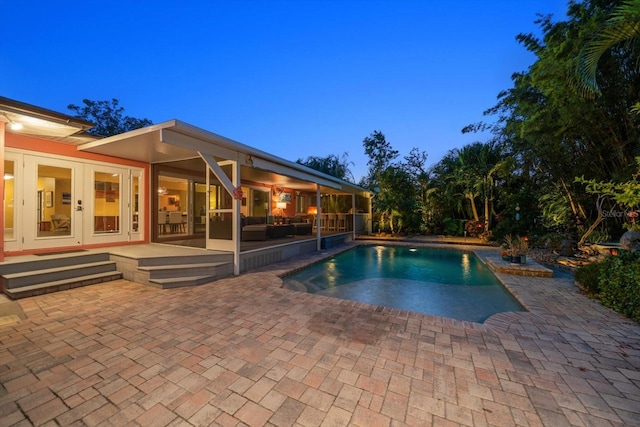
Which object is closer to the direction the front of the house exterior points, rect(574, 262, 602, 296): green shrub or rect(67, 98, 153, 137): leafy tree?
the green shrub

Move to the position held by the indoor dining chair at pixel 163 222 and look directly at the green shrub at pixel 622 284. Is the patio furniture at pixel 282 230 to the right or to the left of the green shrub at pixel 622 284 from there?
left

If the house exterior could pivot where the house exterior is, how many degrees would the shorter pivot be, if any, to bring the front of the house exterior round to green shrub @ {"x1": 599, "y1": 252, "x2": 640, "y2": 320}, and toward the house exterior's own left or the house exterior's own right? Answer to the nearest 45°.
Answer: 0° — it already faces it

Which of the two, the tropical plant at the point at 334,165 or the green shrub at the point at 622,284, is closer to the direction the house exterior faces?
the green shrub

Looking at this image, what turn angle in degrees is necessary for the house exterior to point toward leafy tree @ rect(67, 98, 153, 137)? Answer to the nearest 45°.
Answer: approximately 135° to its left

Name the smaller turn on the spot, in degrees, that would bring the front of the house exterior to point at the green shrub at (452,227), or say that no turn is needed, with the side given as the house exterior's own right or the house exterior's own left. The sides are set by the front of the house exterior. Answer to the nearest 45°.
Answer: approximately 45° to the house exterior's own left

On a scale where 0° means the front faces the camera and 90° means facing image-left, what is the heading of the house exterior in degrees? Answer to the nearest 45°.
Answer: approximately 315°

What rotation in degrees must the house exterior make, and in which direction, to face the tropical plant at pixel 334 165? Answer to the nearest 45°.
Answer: approximately 90° to its left
